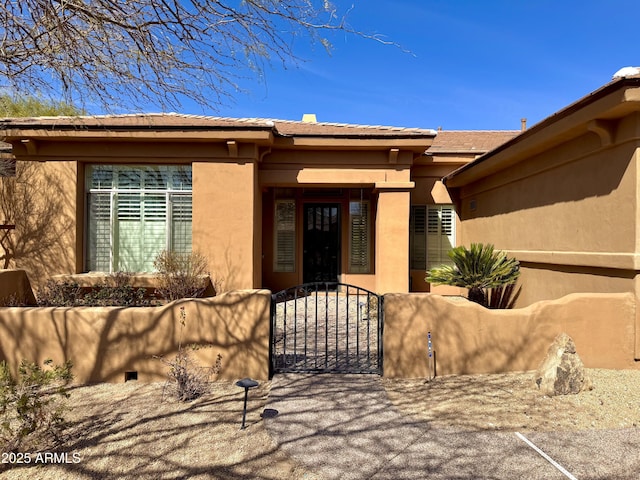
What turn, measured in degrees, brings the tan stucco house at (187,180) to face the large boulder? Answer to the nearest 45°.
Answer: approximately 45° to its left

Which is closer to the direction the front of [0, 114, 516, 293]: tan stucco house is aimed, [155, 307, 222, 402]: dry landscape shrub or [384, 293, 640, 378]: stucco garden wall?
the dry landscape shrub

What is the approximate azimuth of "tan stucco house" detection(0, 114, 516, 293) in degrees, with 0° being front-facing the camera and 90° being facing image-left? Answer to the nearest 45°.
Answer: approximately 0°

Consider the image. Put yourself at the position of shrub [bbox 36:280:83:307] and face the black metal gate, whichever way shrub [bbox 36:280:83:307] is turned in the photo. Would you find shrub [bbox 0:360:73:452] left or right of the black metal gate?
right

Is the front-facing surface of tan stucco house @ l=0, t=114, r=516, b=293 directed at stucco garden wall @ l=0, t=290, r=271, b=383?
yes

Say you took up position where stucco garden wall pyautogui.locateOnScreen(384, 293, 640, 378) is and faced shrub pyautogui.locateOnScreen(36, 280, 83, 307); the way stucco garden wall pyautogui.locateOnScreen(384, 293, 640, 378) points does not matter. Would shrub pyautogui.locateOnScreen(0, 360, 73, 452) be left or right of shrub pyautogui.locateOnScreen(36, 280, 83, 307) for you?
left

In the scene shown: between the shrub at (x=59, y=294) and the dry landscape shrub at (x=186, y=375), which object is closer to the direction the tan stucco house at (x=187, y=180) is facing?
the dry landscape shrub

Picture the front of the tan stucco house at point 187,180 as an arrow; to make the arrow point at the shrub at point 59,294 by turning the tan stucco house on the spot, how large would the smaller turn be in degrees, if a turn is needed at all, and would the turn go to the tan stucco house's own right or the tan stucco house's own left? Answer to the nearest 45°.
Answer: approximately 90° to the tan stucco house's own right
